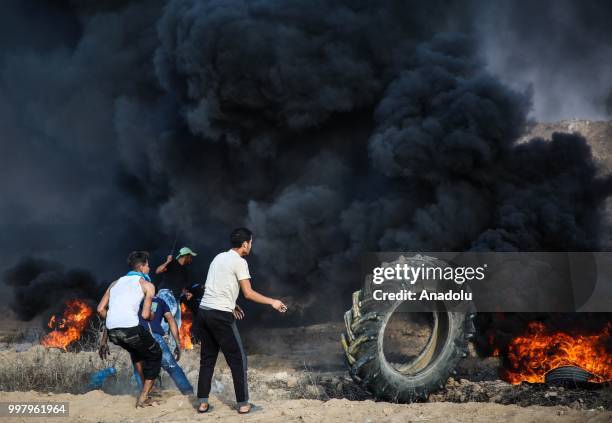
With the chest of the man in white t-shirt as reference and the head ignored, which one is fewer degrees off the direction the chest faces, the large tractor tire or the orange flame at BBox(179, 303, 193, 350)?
the large tractor tire

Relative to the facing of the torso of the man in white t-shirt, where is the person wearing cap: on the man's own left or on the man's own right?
on the man's own left

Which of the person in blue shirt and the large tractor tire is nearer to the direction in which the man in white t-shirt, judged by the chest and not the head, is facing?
the large tractor tire

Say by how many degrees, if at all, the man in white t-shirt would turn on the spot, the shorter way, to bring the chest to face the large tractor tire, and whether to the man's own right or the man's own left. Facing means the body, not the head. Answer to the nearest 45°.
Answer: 0° — they already face it

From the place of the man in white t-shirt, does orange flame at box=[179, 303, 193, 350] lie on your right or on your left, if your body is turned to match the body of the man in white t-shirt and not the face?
on your left

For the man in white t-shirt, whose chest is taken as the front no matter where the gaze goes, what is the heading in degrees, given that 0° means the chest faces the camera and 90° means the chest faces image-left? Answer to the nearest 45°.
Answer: approximately 225°

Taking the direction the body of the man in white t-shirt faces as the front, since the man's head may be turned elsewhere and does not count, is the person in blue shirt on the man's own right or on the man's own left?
on the man's own left
